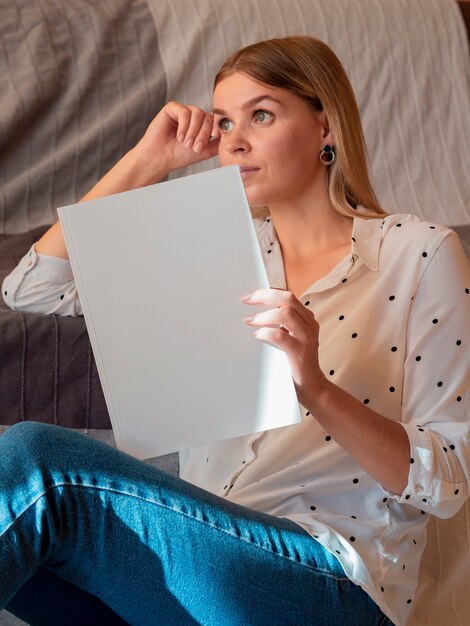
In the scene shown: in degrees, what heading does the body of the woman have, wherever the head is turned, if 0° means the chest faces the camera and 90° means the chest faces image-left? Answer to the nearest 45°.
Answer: approximately 45°
